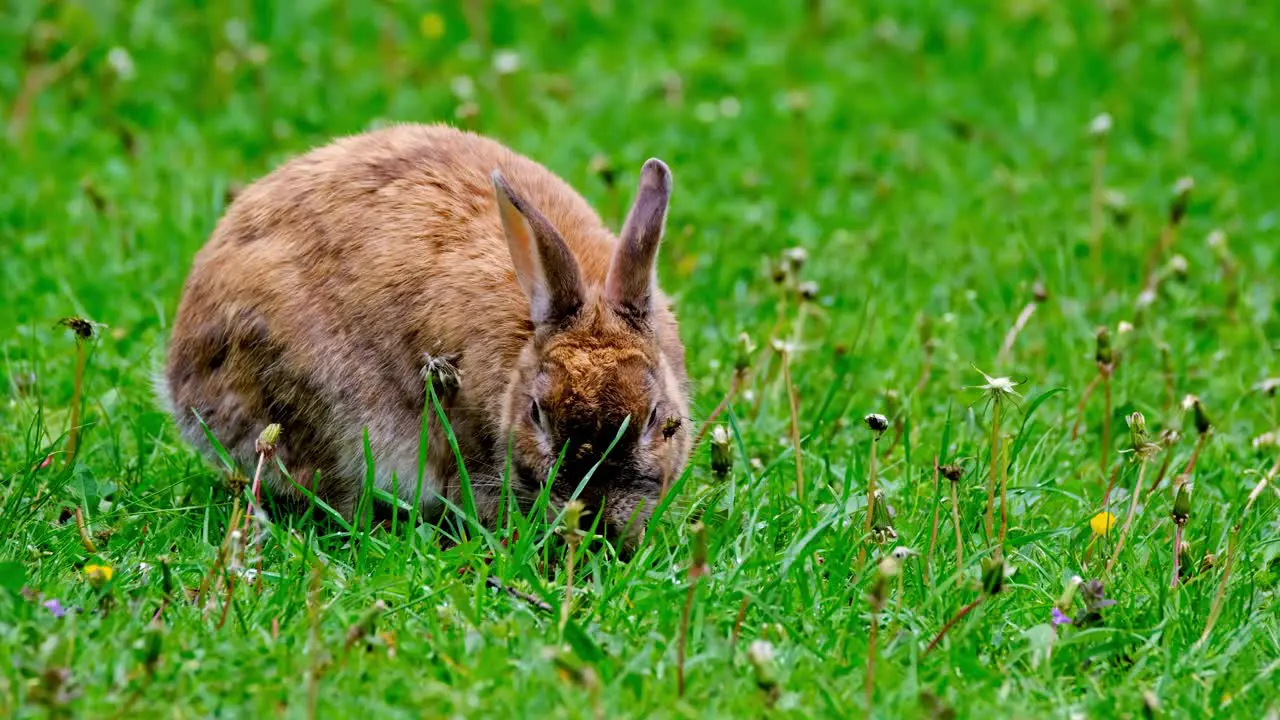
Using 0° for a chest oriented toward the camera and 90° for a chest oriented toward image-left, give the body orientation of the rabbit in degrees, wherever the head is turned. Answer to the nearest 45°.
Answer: approximately 315°

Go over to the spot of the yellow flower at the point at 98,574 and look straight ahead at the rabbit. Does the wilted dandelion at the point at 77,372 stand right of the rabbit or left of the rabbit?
left

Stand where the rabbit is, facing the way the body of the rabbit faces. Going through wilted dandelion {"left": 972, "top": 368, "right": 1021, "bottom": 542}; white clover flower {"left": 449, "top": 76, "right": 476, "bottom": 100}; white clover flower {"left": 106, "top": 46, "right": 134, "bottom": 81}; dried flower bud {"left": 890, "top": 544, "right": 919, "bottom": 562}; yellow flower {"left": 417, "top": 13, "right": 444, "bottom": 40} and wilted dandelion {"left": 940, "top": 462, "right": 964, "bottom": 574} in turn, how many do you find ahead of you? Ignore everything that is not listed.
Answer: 3

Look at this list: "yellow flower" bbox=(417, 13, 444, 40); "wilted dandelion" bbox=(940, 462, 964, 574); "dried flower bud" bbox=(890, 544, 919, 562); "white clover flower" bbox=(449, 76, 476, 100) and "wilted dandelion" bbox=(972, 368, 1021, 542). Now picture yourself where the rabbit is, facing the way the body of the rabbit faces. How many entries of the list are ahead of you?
3

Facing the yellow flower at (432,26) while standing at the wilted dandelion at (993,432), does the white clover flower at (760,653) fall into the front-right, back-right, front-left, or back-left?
back-left

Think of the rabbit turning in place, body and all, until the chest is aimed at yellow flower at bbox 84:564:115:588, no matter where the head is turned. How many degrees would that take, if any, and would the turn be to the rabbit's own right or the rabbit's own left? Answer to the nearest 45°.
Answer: approximately 90° to the rabbit's own right

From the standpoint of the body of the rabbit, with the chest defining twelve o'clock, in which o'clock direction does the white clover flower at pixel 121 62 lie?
The white clover flower is roughly at 7 o'clock from the rabbit.

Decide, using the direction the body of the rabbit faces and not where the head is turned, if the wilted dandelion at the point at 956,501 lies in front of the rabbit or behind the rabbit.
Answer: in front

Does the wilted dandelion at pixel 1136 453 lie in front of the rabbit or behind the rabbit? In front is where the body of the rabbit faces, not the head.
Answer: in front

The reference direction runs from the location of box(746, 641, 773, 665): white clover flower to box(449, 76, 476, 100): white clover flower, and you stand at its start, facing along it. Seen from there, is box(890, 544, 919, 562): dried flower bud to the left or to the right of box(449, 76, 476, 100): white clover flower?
right

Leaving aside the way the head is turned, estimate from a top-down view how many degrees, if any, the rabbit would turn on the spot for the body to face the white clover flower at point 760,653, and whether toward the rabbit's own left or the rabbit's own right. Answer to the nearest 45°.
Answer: approximately 45° to the rabbit's own right
